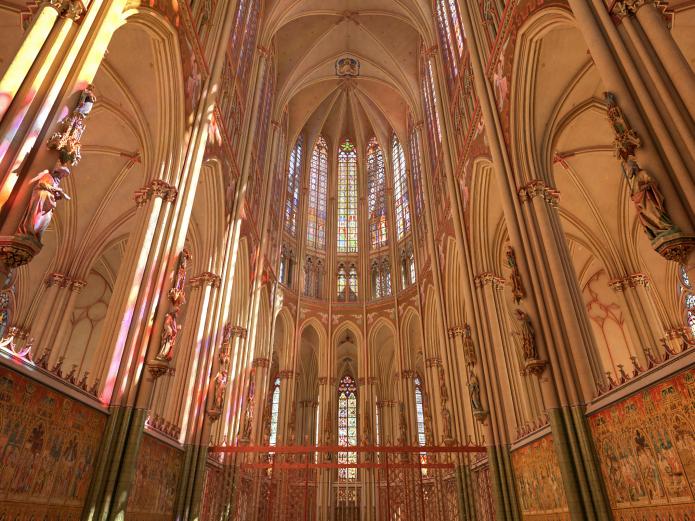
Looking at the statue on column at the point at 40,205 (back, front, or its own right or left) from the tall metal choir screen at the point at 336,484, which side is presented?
left

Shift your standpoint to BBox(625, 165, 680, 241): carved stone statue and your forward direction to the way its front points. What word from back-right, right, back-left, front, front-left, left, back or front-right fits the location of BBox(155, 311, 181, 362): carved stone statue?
front-right

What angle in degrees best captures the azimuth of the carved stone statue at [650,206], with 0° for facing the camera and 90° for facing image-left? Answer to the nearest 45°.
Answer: approximately 45°

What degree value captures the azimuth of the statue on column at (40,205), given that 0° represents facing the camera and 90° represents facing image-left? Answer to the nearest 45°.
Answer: approximately 315°

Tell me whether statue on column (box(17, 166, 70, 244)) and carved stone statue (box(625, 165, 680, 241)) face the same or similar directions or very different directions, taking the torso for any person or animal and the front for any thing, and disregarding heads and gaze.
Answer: very different directions

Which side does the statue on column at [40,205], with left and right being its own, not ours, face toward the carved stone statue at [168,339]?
left

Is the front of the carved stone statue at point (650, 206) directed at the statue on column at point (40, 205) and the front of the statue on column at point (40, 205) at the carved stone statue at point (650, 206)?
yes

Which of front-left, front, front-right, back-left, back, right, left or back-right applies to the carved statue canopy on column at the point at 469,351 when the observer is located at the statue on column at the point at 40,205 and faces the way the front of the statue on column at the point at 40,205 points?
front-left

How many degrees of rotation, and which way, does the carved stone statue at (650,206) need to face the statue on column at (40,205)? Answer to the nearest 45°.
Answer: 0° — it already faces it
